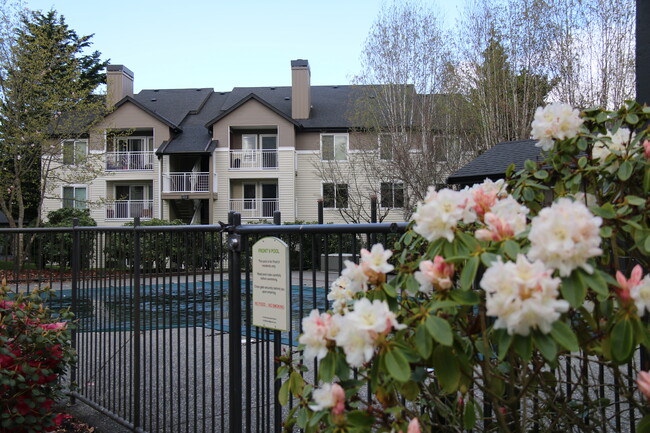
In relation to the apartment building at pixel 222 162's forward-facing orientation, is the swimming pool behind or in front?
in front

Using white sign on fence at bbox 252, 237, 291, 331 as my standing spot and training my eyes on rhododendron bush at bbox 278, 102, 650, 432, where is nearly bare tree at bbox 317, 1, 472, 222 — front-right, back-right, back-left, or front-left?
back-left

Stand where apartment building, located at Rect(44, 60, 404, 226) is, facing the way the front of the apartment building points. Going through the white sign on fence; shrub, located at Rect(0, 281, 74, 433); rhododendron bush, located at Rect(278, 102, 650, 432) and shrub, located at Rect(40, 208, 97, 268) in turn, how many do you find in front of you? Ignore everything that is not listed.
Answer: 4

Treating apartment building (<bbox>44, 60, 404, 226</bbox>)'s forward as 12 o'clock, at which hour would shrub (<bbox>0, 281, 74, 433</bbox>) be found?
The shrub is roughly at 12 o'clock from the apartment building.

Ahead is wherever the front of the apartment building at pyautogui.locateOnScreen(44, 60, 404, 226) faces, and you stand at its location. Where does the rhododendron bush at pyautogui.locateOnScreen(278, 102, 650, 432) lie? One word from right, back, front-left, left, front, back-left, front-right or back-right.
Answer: front

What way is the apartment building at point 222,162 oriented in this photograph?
toward the camera

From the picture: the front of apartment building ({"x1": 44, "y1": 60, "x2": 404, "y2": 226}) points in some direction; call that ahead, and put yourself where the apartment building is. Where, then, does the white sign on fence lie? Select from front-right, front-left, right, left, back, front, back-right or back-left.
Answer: front

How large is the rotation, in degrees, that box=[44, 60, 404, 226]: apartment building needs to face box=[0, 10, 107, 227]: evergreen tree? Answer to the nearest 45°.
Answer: approximately 45° to its right

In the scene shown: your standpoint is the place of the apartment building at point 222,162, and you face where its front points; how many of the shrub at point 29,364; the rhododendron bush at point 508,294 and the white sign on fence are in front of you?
3

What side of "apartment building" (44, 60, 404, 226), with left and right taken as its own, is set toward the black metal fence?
front

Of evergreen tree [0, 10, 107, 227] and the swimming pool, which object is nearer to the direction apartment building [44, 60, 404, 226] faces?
the swimming pool
